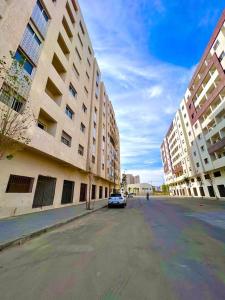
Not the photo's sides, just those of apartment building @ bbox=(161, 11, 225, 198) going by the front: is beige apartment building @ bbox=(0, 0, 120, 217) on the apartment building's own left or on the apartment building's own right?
on the apartment building's own left

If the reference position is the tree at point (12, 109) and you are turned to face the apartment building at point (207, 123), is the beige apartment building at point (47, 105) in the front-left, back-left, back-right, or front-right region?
front-left

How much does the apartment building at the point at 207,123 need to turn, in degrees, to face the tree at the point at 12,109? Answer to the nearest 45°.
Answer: approximately 90° to its left

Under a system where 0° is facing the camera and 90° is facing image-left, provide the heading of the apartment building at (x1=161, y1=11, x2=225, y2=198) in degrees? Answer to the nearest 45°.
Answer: approximately 90°
